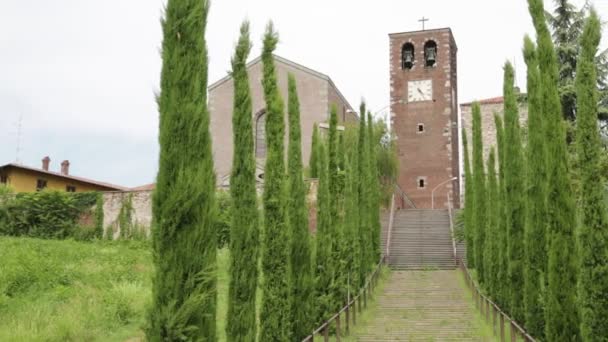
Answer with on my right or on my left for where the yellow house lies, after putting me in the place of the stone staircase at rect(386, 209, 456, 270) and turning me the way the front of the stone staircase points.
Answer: on my right

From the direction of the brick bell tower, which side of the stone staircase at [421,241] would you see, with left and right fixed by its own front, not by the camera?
back

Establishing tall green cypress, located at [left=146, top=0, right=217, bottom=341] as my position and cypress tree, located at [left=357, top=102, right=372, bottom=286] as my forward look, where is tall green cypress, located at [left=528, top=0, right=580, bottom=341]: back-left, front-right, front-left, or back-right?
front-right

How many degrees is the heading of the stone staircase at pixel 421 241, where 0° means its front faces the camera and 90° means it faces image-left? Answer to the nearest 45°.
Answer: approximately 0°

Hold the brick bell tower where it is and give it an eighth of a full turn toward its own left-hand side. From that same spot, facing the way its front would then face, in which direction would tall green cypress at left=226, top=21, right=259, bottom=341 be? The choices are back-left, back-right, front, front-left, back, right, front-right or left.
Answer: front-right

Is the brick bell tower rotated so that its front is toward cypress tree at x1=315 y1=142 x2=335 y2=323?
yes

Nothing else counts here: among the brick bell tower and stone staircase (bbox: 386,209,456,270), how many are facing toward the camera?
2

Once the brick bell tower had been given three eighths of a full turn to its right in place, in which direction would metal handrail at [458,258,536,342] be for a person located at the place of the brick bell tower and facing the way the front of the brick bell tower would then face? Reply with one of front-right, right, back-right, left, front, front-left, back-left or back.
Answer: back-left

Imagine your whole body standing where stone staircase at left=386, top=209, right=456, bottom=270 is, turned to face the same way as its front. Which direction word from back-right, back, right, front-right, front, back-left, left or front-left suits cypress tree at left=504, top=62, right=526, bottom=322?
front

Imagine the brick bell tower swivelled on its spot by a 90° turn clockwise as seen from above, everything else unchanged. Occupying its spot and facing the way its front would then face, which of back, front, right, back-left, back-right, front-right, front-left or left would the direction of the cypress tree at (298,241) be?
left

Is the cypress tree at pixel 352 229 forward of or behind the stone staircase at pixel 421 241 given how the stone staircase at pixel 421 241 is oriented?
forward

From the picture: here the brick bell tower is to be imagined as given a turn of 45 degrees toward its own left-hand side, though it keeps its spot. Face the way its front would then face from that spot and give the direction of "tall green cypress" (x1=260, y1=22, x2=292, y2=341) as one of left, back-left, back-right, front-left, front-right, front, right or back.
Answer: front-right

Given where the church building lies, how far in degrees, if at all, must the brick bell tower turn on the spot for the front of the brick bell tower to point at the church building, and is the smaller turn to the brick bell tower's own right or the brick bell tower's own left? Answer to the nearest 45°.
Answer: approximately 45° to the brick bell tower's own right

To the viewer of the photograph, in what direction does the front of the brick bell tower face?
facing the viewer

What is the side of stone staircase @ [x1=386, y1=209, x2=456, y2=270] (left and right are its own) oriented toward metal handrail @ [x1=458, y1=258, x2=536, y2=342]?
front

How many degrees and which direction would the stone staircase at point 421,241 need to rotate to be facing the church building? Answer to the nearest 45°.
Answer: approximately 135° to its right

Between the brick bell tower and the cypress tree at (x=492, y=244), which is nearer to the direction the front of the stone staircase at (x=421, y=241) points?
the cypress tree

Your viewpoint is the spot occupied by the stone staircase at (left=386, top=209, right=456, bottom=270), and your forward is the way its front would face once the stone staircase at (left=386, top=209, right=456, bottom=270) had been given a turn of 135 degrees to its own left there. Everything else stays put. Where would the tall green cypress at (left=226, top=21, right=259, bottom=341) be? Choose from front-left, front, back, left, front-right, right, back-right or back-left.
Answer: back-right

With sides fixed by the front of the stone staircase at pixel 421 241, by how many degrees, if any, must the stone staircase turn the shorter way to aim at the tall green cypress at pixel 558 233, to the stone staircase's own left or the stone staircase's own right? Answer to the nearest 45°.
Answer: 0° — it already faces it

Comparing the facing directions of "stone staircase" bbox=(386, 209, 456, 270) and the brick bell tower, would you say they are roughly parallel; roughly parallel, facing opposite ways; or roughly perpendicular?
roughly parallel

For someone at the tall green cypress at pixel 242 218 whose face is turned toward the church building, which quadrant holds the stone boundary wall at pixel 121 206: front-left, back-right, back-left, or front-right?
front-left
